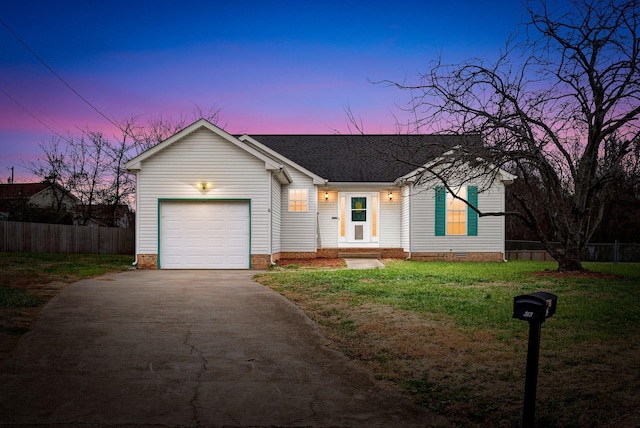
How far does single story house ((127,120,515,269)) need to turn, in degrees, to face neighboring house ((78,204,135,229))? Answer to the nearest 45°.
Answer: approximately 135° to its right

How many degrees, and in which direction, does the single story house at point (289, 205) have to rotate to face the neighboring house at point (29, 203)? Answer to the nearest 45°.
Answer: approximately 135° to its right

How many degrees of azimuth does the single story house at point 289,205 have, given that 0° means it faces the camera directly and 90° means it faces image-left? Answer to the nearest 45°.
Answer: approximately 0°

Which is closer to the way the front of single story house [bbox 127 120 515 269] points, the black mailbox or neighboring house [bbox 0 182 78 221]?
the black mailbox

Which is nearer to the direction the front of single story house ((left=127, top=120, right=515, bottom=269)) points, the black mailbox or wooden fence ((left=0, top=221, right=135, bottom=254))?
the black mailbox

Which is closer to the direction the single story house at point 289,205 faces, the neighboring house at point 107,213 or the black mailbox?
the black mailbox

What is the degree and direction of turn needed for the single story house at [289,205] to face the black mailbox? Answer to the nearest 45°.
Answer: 0° — it already faces it
